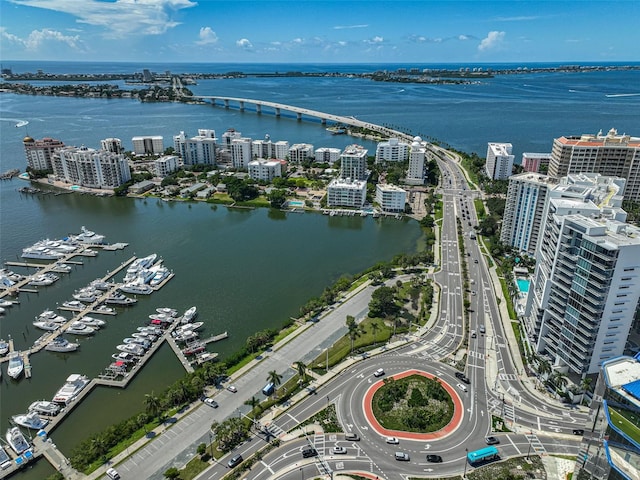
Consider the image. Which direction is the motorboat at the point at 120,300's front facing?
to the viewer's right

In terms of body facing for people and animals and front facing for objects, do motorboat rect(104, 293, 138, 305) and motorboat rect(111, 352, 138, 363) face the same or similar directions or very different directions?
very different directions

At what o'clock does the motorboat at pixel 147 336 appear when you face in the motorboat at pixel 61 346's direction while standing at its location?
the motorboat at pixel 147 336 is roughly at 1 o'clock from the motorboat at pixel 61 346.
